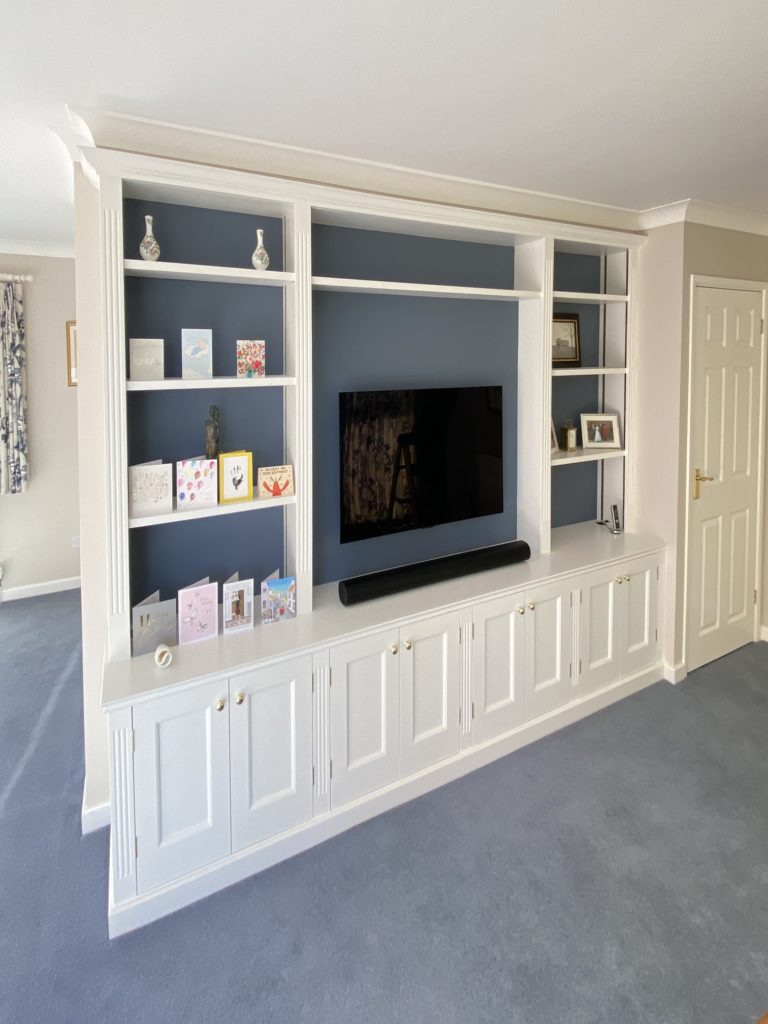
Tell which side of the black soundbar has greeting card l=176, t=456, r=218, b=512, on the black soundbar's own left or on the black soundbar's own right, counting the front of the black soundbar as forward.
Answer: on the black soundbar's own right

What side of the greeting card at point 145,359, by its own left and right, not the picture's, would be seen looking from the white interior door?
left

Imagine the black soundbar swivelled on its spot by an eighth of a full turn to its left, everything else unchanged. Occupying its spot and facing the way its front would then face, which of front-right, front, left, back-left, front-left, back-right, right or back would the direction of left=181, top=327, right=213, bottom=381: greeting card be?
back-right

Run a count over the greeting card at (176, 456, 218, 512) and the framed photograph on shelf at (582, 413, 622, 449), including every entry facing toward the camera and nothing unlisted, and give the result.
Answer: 2

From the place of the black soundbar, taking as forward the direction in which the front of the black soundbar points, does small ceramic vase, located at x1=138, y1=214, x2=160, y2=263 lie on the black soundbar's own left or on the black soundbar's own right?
on the black soundbar's own right

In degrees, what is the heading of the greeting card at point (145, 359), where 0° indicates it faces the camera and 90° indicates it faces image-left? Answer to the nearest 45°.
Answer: approximately 0°

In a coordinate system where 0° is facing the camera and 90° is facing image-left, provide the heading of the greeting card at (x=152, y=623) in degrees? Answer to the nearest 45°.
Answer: approximately 315°

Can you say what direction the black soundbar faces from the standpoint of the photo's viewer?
facing the viewer and to the right of the viewer
